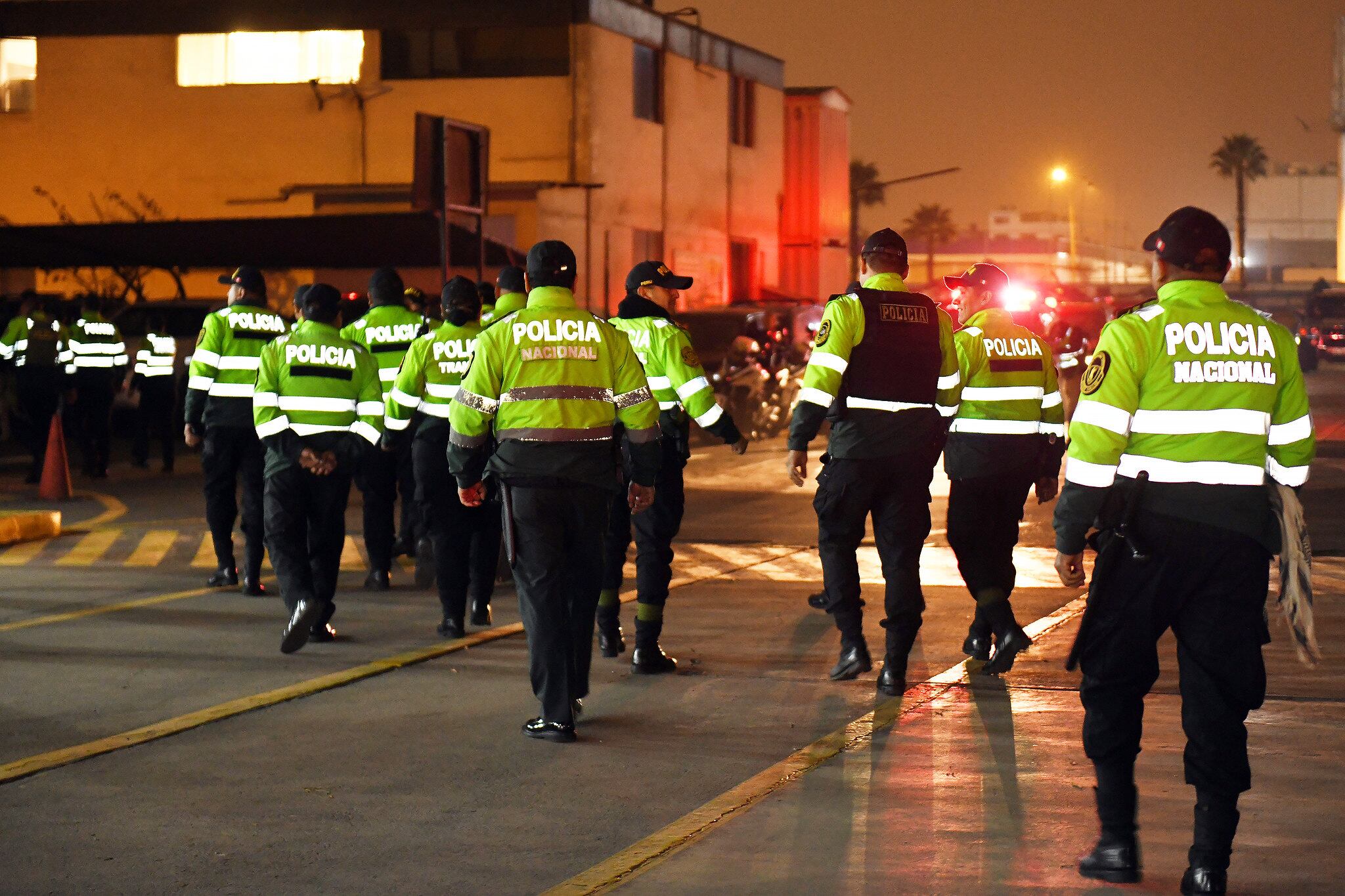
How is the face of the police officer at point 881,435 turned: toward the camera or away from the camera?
away from the camera

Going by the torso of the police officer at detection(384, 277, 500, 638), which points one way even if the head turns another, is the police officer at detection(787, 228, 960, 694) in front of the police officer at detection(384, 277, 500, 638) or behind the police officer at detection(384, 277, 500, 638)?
behind

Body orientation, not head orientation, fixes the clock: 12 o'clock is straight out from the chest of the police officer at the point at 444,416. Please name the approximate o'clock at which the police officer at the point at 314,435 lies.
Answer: the police officer at the point at 314,435 is roughly at 8 o'clock from the police officer at the point at 444,416.

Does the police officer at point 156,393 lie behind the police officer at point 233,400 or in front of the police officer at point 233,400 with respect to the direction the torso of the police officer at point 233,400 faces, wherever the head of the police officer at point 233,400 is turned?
in front

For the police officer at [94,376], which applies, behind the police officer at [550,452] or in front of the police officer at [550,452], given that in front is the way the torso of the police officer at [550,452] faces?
in front

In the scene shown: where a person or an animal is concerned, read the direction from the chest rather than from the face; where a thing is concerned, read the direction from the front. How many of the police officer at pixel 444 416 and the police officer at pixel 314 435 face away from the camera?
2

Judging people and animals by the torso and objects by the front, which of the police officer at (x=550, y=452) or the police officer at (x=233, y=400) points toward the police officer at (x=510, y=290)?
the police officer at (x=550, y=452)

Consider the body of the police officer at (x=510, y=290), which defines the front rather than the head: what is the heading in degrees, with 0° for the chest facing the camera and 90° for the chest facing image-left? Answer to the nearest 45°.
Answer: approximately 180°

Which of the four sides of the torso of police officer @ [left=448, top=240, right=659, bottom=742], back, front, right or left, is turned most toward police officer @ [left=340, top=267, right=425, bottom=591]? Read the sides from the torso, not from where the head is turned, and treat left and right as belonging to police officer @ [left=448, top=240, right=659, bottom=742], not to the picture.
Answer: front

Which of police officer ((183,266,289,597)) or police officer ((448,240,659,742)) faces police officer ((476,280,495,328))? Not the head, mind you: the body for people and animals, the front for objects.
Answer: police officer ((448,240,659,742))

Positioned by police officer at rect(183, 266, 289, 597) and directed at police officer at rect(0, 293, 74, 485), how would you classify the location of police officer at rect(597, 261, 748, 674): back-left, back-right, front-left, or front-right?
back-right

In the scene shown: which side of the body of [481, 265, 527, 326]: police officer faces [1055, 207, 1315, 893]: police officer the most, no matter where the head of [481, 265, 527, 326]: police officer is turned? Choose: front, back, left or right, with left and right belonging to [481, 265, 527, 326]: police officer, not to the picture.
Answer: back

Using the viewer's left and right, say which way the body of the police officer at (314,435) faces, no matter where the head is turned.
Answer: facing away from the viewer

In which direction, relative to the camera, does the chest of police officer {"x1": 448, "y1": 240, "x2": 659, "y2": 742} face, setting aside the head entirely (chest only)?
away from the camera

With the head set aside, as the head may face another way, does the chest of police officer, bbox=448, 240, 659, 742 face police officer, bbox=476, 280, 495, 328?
yes

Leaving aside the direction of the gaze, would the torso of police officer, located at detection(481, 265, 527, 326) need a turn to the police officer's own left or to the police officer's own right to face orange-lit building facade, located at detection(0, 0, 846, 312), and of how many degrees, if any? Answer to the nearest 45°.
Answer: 0° — they already face it

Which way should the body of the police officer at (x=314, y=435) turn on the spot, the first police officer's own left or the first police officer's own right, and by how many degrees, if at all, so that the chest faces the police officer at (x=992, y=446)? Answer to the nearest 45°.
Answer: approximately 135° to the first police officer's own right

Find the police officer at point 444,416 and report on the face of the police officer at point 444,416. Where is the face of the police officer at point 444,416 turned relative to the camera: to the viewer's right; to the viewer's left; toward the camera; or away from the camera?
away from the camera
